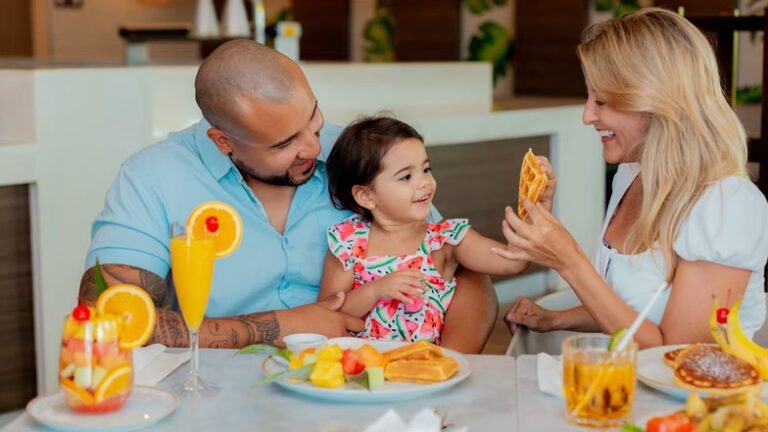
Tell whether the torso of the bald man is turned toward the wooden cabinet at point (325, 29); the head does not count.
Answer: no

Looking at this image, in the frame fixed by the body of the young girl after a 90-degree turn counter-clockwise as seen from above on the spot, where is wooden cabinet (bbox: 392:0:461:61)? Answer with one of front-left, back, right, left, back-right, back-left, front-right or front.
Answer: front-left

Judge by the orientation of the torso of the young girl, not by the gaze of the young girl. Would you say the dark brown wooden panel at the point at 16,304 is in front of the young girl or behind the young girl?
behind

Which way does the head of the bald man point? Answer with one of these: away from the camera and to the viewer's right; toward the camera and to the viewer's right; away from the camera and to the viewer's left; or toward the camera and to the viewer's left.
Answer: toward the camera and to the viewer's right

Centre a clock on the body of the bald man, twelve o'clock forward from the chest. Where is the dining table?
The dining table is roughly at 1 o'clock from the bald man.

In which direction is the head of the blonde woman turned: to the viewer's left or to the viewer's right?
to the viewer's left

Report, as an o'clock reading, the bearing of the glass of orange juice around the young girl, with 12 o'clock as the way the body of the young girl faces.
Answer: The glass of orange juice is roughly at 2 o'clock from the young girl.

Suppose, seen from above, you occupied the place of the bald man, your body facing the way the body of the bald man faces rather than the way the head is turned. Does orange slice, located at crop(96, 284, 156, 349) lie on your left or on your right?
on your right

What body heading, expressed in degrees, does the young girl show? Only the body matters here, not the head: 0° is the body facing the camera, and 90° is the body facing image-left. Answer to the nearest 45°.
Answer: approximately 315°

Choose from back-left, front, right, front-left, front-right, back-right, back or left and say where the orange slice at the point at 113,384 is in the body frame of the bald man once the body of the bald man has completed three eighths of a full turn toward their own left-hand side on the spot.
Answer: back

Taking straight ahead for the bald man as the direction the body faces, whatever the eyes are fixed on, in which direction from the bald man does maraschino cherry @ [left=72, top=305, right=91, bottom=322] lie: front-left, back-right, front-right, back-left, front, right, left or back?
front-right

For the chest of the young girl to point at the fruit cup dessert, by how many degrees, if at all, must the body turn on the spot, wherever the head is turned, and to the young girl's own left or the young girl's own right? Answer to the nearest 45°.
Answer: approximately 45° to the young girl's own right

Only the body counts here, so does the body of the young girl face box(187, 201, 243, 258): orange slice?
no

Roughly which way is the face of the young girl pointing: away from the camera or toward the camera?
toward the camera

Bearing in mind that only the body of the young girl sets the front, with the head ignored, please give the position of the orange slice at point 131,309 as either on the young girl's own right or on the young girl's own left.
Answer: on the young girl's own right

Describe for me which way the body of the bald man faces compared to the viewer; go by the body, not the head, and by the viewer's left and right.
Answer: facing the viewer and to the right of the viewer
